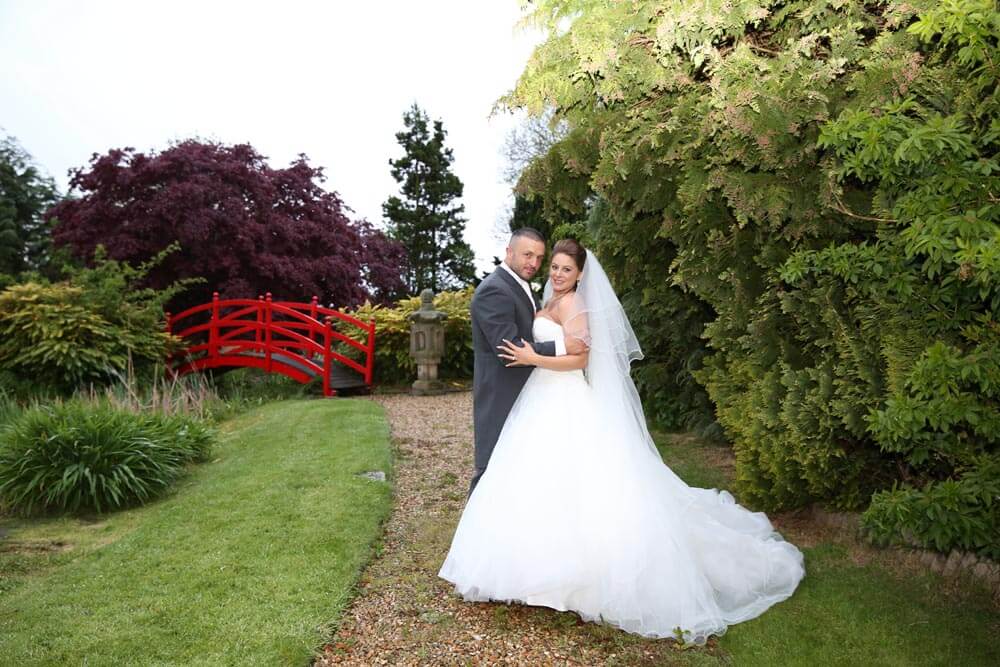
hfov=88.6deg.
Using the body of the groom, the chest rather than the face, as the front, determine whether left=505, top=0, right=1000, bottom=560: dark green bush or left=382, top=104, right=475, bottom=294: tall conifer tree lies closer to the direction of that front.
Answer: the dark green bush

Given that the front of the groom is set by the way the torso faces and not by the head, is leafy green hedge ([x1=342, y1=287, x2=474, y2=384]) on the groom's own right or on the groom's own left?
on the groom's own left

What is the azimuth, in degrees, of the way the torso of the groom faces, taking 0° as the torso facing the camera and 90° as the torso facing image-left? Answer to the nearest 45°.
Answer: approximately 270°

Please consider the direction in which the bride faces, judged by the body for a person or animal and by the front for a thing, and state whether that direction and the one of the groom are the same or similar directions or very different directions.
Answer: very different directions

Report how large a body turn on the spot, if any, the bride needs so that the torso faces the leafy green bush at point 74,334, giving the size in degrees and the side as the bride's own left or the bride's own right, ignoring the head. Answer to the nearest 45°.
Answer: approximately 45° to the bride's own right

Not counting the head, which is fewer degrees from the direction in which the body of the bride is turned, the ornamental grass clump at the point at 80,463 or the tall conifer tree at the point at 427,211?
the ornamental grass clump

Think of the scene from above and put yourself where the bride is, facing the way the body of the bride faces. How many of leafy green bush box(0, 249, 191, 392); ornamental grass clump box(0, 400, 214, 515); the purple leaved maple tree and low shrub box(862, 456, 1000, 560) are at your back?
1
